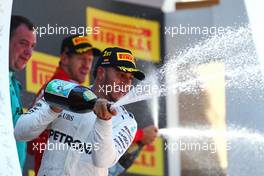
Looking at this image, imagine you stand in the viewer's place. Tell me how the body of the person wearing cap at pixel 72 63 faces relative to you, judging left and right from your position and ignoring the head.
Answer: facing the viewer and to the right of the viewer
